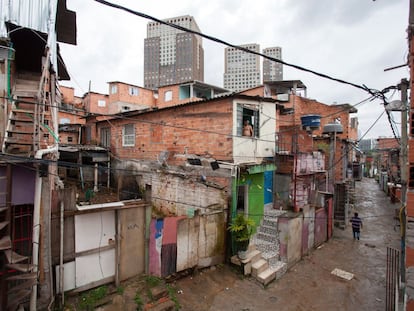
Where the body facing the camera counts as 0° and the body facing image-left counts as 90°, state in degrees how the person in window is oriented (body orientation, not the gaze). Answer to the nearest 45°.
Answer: approximately 0°

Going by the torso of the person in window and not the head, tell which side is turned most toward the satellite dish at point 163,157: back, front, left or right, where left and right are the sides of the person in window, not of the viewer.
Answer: right

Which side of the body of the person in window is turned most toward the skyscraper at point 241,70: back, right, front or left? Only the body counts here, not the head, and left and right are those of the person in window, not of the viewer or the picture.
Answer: back
